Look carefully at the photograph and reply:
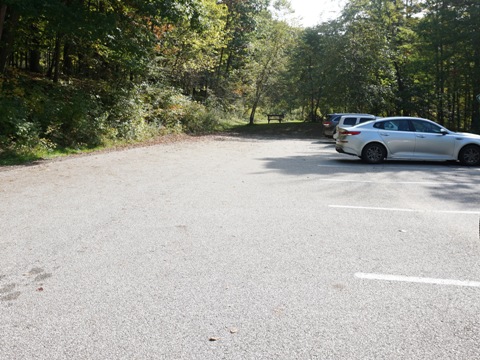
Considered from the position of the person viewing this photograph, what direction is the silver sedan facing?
facing to the right of the viewer
